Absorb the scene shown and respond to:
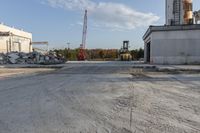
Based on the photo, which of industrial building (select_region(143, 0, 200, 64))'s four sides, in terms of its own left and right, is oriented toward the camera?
left
